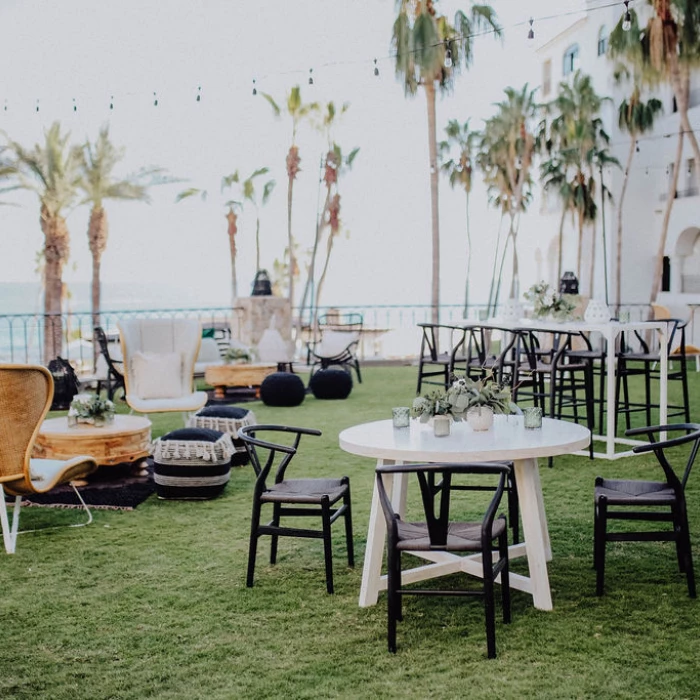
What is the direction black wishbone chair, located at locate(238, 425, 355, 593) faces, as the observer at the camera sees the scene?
facing to the right of the viewer

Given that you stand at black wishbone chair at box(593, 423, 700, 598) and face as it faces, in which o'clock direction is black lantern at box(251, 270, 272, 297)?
The black lantern is roughly at 2 o'clock from the black wishbone chair.

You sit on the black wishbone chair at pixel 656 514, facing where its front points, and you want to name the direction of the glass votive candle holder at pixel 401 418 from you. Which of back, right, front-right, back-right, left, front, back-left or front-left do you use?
front

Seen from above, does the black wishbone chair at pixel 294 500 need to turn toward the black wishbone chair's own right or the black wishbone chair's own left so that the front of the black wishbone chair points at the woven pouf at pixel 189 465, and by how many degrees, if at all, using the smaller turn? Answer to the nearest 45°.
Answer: approximately 90° to the black wishbone chair's own left

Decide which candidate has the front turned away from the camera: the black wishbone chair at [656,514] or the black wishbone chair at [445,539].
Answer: the black wishbone chair at [445,539]

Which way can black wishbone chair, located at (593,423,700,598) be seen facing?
to the viewer's left

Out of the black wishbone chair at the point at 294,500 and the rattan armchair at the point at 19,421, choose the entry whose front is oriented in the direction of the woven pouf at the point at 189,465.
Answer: the rattan armchair

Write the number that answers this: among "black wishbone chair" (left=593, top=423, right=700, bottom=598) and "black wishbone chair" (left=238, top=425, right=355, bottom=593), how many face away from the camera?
0

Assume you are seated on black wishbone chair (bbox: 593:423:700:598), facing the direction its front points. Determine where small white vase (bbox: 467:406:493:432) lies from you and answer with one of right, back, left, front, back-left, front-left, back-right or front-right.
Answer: front

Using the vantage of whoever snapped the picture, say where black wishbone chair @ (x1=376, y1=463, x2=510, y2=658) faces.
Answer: facing away from the viewer

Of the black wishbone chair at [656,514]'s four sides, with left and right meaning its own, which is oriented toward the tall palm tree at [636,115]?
right

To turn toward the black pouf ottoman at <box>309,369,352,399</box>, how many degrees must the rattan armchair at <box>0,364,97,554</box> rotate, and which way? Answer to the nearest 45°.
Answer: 0° — it already faces it

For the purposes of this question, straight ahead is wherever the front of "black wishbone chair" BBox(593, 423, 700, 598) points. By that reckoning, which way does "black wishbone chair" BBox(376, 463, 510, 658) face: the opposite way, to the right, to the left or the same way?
to the right

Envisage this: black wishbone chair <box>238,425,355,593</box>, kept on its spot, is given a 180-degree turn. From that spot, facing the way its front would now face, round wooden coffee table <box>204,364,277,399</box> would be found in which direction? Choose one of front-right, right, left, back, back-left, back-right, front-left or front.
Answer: right

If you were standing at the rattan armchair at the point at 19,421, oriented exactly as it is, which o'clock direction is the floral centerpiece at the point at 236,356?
The floral centerpiece is roughly at 11 o'clock from the rattan armchair.

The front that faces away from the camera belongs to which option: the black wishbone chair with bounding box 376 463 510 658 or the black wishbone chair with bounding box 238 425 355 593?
the black wishbone chair with bounding box 376 463 510 658

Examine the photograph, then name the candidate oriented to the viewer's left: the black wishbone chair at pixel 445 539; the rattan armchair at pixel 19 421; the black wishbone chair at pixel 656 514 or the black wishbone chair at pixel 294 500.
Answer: the black wishbone chair at pixel 656 514
